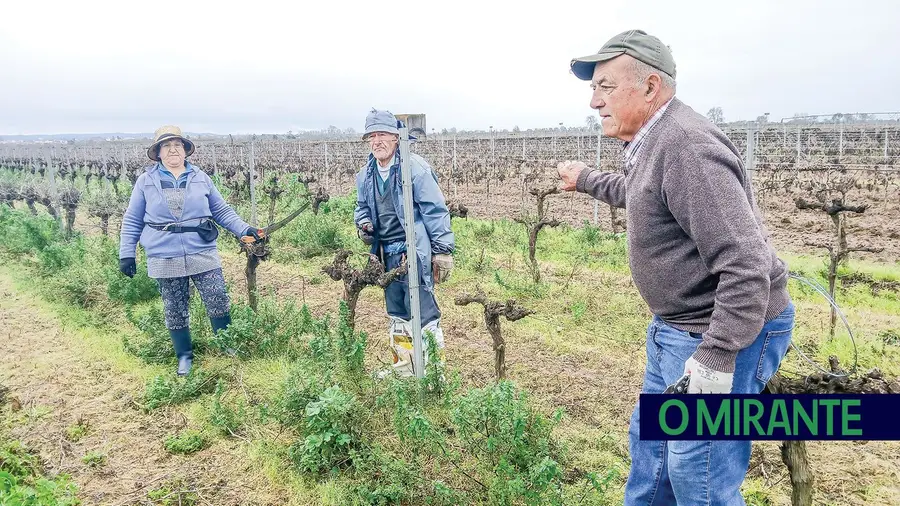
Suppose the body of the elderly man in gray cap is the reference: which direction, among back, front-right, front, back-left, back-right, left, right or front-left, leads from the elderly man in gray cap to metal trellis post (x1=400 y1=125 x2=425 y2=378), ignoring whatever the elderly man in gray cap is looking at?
front-right

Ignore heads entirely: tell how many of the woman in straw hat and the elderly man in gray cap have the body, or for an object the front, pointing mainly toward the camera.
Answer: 1

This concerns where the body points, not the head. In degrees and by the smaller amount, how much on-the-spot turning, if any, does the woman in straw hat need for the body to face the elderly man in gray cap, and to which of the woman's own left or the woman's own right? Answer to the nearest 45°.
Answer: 0° — they already face them

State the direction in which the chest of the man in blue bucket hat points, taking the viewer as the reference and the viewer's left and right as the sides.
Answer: facing the viewer and to the left of the viewer

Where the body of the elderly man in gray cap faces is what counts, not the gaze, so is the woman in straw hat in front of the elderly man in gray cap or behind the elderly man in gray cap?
in front

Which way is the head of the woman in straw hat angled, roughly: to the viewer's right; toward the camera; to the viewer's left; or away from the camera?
toward the camera

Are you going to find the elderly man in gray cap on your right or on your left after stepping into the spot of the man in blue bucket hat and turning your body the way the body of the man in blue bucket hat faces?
on your left

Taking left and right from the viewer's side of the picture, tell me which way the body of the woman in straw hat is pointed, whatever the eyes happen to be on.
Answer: facing the viewer

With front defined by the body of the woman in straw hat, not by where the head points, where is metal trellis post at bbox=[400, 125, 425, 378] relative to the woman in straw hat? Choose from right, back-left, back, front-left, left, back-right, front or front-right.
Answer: front-left

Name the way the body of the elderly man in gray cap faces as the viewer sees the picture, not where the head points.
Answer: to the viewer's left

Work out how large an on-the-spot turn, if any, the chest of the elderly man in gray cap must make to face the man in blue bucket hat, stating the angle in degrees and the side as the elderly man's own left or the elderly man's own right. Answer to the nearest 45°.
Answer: approximately 45° to the elderly man's own right

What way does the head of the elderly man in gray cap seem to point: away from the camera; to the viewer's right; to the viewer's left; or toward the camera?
to the viewer's left
